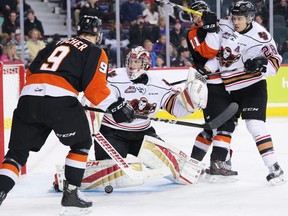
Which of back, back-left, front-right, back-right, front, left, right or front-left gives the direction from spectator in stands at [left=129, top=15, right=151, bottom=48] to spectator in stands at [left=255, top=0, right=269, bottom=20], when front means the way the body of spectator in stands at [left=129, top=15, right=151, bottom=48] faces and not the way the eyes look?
left

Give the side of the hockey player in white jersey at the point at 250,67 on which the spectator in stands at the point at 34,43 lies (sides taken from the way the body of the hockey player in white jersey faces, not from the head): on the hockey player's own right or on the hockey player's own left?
on the hockey player's own right

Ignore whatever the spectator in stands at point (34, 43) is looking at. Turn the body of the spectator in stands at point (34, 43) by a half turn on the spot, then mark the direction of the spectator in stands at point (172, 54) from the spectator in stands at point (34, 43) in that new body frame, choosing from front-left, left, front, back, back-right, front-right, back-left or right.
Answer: right

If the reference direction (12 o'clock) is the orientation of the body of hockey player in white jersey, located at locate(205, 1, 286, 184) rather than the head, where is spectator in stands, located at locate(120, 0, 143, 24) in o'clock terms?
The spectator in stands is roughly at 4 o'clock from the hockey player in white jersey.

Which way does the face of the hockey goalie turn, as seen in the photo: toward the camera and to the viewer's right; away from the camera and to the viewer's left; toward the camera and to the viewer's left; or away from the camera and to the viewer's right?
toward the camera and to the viewer's left

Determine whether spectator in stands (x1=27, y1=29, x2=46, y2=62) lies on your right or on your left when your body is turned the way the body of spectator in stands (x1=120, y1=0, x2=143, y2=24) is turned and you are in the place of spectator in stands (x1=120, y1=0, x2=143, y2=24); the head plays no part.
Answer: on your right

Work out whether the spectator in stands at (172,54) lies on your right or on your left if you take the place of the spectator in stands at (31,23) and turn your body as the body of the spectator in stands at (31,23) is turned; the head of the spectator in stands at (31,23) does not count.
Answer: on your left

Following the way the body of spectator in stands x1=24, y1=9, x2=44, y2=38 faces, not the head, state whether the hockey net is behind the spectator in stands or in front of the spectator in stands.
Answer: in front

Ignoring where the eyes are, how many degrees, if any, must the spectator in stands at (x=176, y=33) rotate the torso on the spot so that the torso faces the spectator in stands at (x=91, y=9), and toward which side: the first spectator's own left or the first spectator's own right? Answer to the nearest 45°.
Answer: approximately 90° to the first spectator's own right

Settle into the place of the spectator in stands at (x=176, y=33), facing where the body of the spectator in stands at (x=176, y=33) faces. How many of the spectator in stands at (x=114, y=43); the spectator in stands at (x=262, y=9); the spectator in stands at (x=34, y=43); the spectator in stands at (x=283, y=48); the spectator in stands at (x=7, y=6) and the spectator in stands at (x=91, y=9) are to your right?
4

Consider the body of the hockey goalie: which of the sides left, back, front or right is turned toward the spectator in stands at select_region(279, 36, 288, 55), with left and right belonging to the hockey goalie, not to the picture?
back

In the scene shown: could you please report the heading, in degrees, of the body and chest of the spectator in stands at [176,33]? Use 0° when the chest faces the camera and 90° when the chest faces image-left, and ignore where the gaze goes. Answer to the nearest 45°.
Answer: approximately 0°
